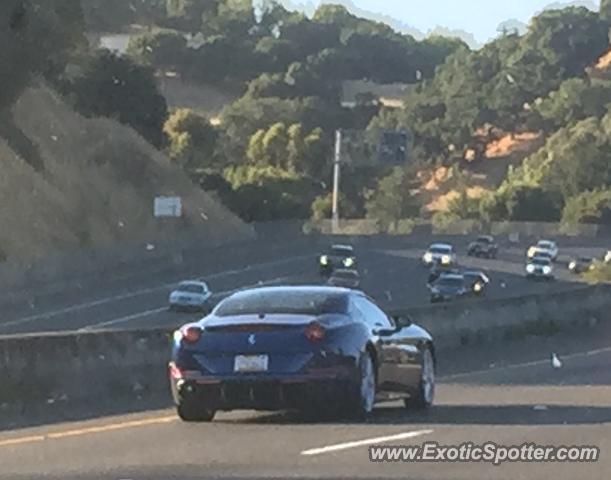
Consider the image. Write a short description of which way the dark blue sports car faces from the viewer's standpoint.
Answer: facing away from the viewer and to the right of the viewer

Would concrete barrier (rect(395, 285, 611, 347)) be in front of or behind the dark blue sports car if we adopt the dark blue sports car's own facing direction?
in front

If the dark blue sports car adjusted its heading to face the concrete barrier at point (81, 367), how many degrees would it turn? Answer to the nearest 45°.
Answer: approximately 90° to its left
